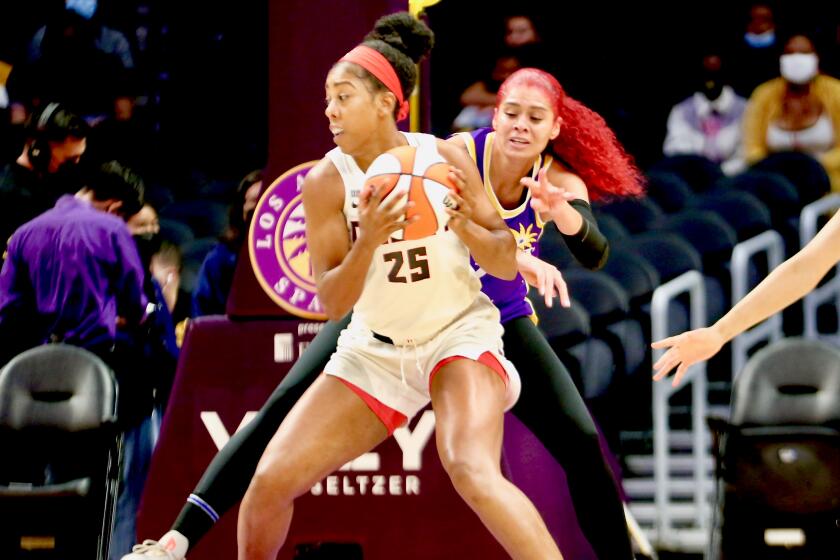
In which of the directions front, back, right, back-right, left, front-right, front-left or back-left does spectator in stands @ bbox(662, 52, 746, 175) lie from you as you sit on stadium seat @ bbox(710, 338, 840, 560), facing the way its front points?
back

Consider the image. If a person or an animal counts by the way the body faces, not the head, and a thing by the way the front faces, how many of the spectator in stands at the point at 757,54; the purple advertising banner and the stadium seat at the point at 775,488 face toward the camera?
3

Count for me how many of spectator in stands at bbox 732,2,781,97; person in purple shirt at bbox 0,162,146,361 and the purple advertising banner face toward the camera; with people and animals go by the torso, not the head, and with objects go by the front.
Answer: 2

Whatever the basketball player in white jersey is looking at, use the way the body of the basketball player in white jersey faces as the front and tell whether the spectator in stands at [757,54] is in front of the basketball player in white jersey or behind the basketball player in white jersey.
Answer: behind

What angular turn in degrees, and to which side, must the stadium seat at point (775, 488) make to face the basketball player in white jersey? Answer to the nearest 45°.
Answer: approximately 45° to its right

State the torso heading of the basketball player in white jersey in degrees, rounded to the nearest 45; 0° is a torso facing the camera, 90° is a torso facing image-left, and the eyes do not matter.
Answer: approximately 0°

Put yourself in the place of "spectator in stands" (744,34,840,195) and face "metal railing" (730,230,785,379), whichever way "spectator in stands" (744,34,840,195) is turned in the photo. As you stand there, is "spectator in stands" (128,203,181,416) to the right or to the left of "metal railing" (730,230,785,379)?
right

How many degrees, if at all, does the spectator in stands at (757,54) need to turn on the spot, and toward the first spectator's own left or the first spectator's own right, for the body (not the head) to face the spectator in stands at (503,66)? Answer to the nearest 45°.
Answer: approximately 45° to the first spectator's own right

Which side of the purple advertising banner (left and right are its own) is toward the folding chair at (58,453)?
right

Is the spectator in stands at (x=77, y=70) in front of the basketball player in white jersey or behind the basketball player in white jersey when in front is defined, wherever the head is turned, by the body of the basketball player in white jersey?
behind
